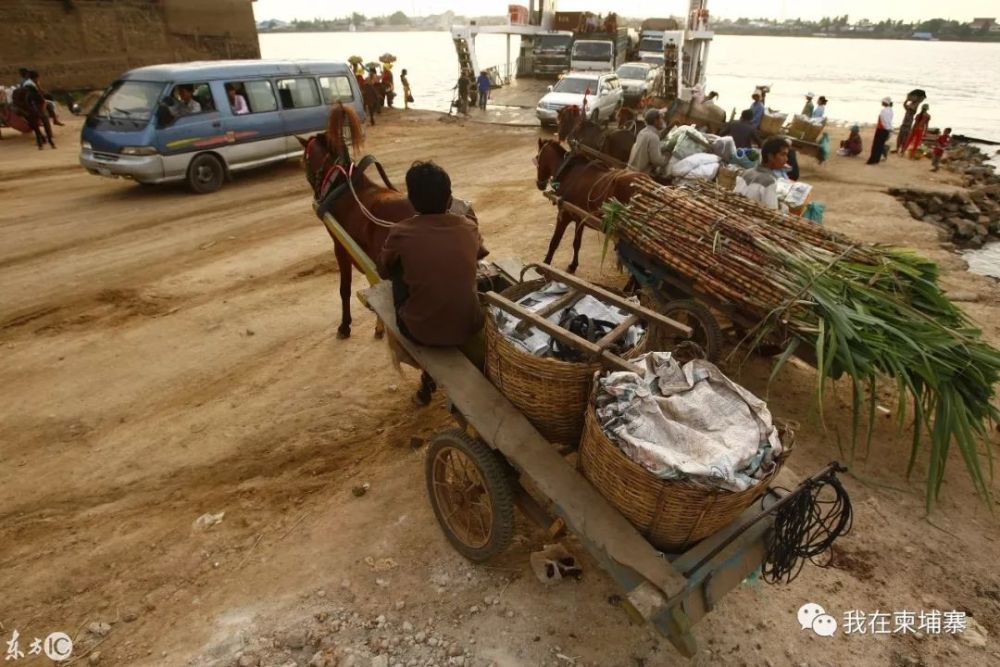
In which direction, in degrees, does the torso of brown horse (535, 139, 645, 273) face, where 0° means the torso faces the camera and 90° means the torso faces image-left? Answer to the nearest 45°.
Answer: approximately 90°

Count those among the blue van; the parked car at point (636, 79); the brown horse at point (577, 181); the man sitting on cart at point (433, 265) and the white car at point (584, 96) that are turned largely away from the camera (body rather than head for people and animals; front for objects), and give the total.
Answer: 1

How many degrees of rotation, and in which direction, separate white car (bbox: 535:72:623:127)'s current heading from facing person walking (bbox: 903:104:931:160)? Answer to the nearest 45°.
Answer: approximately 135° to its left

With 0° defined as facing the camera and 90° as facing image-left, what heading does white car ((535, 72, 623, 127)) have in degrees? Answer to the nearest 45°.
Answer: approximately 45°

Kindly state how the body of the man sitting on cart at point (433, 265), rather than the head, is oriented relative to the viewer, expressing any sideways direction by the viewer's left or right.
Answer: facing away from the viewer

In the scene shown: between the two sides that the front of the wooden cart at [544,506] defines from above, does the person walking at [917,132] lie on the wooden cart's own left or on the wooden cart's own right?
on the wooden cart's own right

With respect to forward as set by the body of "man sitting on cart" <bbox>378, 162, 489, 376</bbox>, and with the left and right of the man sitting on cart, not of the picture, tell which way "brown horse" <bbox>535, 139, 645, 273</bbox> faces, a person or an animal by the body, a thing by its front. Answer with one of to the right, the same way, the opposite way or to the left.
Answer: to the left

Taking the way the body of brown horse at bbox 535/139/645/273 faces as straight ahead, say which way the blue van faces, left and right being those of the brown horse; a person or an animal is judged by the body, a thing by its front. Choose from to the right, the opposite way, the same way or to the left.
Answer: to the left

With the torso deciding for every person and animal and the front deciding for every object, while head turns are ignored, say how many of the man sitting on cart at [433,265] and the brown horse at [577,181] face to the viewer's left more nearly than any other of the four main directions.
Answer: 1

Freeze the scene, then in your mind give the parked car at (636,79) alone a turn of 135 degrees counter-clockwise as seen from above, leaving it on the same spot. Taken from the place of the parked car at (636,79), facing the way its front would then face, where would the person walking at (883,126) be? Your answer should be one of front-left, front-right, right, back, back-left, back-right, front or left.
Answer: front-right

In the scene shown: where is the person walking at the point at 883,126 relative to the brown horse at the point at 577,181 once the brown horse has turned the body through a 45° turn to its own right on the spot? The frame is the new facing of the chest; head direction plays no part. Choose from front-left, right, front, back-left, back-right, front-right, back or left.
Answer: right

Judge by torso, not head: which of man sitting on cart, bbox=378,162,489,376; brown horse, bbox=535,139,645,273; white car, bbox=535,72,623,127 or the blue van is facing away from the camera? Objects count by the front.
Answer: the man sitting on cart

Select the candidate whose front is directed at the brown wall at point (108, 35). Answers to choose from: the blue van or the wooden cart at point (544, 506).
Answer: the wooden cart

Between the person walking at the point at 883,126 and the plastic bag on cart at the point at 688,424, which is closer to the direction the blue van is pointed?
the plastic bag on cart

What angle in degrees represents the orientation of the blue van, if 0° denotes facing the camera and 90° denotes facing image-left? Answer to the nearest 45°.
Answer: approximately 45°

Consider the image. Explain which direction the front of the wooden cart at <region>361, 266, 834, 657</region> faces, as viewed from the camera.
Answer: facing away from the viewer and to the left of the viewer

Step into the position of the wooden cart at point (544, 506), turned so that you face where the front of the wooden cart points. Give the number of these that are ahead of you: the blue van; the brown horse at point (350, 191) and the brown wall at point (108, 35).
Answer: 3

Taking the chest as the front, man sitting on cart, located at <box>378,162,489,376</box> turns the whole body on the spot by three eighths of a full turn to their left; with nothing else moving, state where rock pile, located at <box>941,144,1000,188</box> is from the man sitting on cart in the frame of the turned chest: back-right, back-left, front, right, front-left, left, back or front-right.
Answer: back
